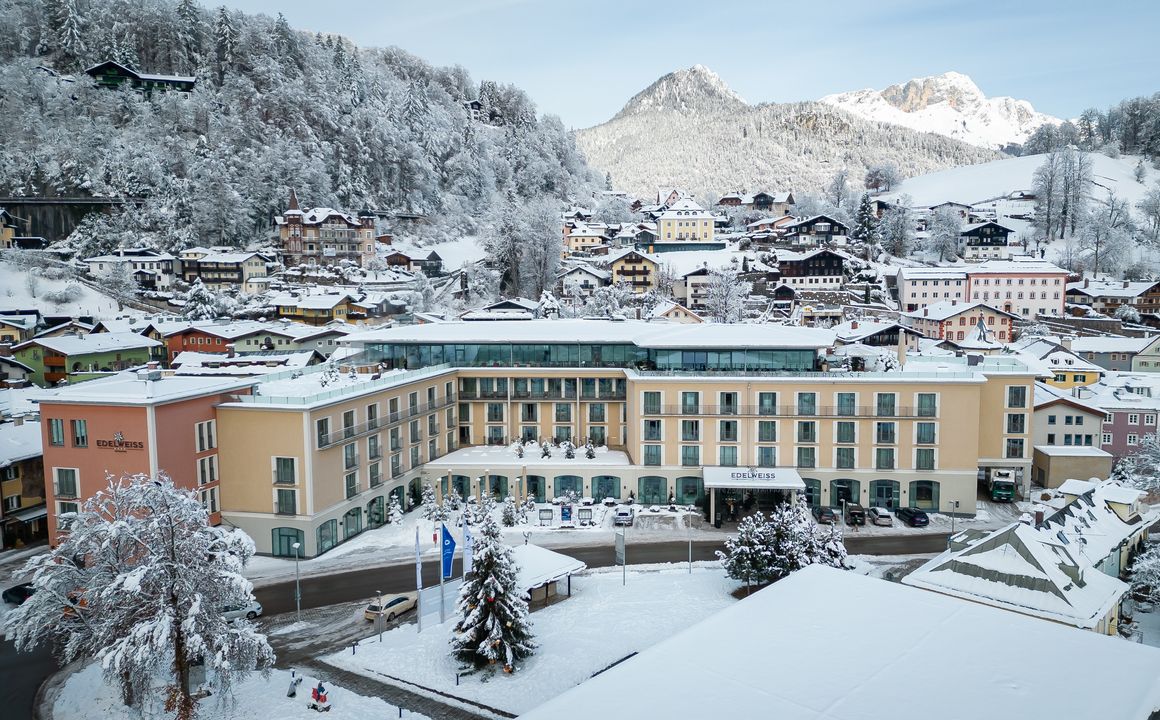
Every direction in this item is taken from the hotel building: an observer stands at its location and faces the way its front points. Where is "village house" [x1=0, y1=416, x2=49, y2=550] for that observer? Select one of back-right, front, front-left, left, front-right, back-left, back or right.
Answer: right

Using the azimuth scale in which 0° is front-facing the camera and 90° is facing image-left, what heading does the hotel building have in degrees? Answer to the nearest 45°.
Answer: approximately 0°

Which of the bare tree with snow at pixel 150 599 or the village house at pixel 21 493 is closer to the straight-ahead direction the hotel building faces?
the bare tree with snow

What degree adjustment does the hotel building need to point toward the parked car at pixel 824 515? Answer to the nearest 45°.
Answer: approximately 45° to its left

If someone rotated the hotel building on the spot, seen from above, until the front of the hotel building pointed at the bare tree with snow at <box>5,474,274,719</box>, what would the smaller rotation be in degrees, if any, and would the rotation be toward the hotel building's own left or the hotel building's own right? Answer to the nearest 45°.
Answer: approximately 45° to the hotel building's own right

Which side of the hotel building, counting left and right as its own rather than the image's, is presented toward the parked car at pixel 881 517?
left

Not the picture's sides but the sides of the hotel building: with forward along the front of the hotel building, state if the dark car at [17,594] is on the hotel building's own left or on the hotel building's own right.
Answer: on the hotel building's own right

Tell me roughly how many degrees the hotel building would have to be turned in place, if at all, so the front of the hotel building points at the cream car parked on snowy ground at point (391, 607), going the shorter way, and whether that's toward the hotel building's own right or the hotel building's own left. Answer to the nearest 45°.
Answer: approximately 45° to the hotel building's own right

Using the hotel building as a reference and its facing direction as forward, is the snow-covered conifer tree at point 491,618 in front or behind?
in front
